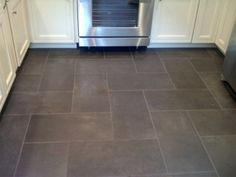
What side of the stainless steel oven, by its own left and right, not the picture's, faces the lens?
front

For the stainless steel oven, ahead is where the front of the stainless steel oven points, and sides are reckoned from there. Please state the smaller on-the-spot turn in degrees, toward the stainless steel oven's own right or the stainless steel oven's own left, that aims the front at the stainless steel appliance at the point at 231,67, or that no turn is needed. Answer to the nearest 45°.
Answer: approximately 45° to the stainless steel oven's own left

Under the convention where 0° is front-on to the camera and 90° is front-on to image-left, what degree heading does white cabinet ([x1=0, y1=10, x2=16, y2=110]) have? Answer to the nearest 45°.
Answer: approximately 270°

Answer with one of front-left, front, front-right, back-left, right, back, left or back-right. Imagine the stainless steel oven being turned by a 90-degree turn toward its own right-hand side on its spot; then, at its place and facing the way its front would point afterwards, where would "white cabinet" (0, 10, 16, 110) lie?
front-left
